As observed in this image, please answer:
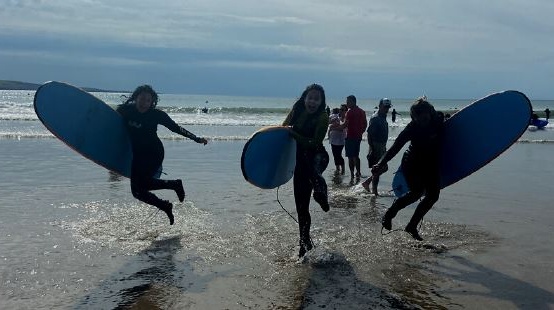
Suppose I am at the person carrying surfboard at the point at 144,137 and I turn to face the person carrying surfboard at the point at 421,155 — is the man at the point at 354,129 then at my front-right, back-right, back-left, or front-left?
front-left

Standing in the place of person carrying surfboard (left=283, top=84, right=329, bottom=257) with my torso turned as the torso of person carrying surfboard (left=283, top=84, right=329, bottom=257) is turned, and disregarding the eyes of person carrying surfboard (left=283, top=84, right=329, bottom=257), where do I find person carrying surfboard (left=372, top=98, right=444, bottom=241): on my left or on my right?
on my left

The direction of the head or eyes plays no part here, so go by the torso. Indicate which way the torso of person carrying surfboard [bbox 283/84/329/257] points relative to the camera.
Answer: toward the camera

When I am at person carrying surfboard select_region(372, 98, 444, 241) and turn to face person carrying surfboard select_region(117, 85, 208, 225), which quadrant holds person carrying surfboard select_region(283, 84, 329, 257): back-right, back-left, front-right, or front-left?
front-left

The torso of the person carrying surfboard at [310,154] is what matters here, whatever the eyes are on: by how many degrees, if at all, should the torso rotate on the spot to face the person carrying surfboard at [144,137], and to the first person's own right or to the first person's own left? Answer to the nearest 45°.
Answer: approximately 90° to the first person's own right

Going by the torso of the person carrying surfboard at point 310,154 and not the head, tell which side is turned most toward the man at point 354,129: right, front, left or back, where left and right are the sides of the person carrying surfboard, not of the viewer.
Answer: back
